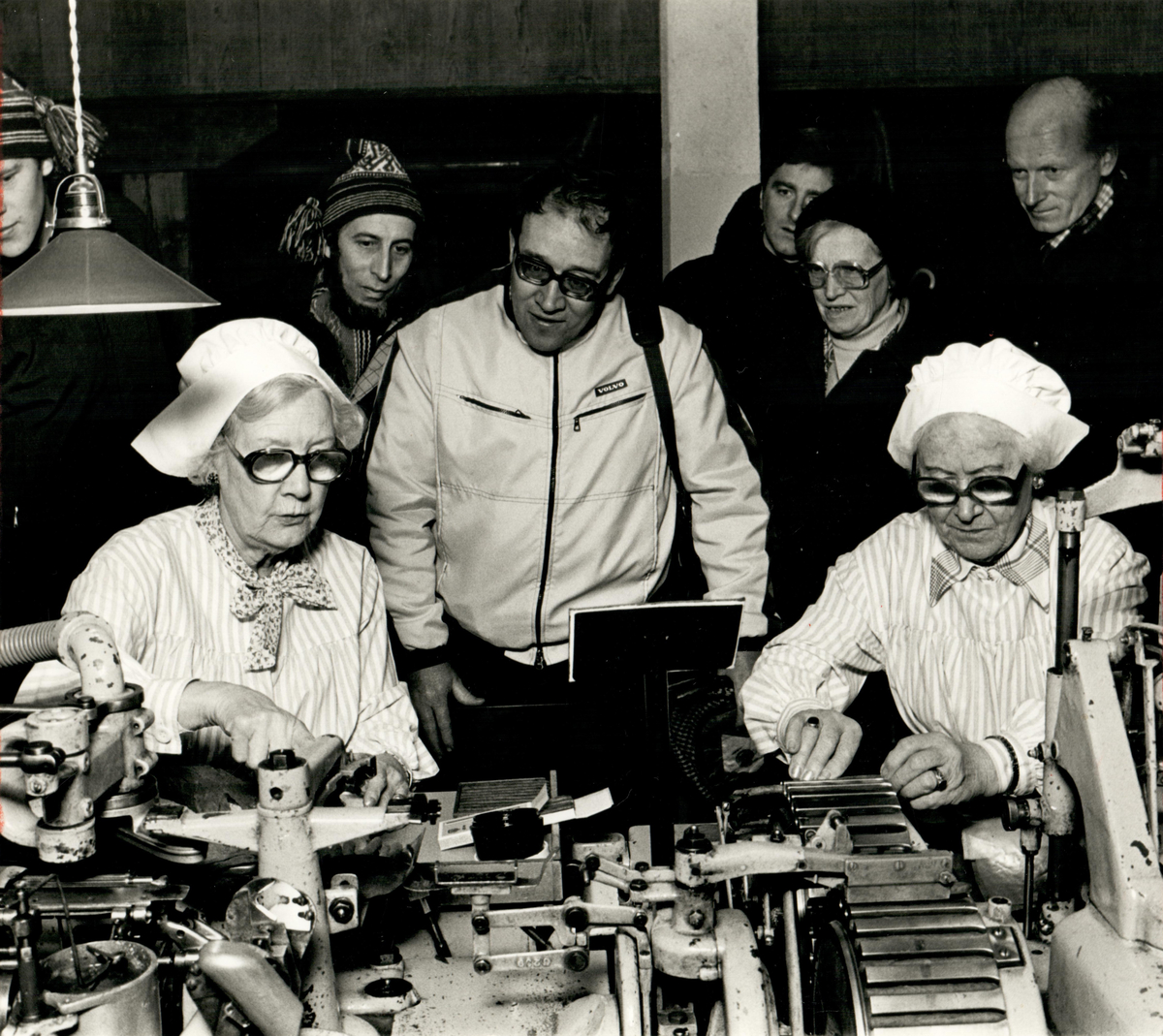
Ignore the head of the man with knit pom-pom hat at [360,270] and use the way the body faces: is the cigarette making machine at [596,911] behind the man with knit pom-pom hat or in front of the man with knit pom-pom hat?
in front

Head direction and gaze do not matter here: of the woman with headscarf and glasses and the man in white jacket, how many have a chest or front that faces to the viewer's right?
0

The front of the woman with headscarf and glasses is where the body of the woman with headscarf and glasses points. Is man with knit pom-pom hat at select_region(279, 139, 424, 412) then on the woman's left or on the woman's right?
on the woman's right

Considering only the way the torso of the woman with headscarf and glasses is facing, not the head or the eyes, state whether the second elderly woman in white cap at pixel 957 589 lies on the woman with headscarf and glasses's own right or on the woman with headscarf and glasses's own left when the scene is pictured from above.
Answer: on the woman with headscarf and glasses's own left

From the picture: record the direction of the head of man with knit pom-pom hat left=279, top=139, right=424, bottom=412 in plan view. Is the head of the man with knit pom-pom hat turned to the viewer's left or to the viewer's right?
to the viewer's right

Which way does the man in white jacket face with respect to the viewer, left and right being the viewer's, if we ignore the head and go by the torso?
facing the viewer

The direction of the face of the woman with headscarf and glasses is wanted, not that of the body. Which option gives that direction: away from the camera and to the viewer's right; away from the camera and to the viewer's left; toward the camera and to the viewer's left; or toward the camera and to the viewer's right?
toward the camera and to the viewer's left

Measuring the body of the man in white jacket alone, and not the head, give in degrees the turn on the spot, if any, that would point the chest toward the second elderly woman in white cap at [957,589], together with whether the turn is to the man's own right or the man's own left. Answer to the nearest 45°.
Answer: approximately 45° to the man's own left

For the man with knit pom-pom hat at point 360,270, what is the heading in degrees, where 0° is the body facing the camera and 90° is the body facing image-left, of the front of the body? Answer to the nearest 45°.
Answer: approximately 315°

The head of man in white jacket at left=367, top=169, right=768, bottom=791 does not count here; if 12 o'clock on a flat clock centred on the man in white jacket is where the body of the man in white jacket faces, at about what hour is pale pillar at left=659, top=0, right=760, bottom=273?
The pale pillar is roughly at 7 o'clock from the man in white jacket.

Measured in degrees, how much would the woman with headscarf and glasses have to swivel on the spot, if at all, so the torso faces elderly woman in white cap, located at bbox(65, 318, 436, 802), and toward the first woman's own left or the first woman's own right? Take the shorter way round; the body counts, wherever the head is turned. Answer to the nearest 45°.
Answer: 0° — they already face them
